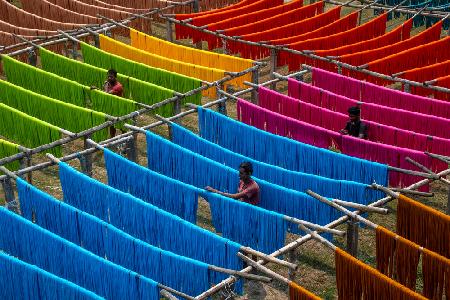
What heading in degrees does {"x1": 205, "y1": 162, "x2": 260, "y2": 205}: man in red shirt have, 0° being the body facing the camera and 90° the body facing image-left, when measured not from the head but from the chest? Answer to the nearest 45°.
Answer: approximately 45°

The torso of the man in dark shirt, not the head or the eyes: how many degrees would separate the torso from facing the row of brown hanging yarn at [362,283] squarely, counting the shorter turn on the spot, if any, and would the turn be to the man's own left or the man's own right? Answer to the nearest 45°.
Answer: approximately 45° to the man's own left

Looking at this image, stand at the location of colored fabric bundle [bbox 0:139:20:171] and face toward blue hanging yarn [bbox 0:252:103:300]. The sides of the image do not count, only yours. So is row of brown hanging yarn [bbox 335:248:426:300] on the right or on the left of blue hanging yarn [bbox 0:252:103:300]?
left

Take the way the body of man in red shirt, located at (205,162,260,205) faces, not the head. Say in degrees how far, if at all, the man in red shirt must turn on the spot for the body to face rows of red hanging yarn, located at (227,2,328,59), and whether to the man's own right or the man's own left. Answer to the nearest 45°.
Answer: approximately 135° to the man's own right

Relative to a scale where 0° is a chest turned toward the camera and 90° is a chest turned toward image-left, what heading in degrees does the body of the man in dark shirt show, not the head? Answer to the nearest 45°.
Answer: approximately 45°

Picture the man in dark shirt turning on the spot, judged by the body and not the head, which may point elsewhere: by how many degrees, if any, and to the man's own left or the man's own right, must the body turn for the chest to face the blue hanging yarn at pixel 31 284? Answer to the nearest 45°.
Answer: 0° — they already face it

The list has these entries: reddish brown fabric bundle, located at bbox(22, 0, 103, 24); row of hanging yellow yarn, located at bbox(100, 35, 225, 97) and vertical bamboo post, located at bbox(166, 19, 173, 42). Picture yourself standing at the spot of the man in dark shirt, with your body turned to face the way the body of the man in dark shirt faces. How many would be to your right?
3

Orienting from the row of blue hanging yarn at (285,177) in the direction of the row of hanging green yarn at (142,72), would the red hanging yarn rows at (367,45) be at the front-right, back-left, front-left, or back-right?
front-right

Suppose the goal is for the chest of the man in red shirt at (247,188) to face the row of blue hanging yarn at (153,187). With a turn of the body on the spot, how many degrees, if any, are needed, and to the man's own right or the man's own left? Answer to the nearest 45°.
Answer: approximately 45° to the man's own right

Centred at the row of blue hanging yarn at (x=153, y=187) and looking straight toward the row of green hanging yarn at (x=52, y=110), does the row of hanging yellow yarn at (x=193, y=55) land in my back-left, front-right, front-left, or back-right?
front-right

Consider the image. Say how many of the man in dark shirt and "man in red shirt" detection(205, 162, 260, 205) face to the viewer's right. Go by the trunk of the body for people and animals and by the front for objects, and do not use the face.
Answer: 0

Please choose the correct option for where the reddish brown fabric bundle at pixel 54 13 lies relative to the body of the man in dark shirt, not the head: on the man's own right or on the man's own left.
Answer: on the man's own right

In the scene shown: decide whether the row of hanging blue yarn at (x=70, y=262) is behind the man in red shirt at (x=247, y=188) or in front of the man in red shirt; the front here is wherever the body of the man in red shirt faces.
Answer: in front

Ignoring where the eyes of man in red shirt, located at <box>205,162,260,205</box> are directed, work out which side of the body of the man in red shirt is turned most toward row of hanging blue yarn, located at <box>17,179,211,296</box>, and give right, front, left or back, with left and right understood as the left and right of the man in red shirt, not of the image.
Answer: front

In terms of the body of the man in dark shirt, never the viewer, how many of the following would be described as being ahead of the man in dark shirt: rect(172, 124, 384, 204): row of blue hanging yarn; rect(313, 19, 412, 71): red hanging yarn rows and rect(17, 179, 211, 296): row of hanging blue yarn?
2

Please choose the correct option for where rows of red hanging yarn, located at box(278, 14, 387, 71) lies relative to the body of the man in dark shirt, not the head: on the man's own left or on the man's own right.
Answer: on the man's own right

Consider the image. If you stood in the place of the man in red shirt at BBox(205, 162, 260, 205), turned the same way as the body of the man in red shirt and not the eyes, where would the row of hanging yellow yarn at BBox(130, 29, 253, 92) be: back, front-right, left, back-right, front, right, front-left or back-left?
back-right

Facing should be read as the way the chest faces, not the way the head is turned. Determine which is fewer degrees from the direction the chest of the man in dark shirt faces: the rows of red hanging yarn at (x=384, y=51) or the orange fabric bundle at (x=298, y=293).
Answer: the orange fabric bundle
